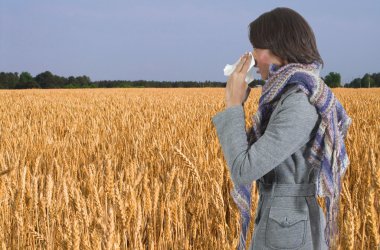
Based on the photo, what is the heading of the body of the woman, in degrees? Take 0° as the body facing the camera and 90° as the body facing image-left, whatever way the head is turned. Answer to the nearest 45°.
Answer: approximately 90°

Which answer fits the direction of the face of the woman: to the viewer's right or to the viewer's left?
to the viewer's left
